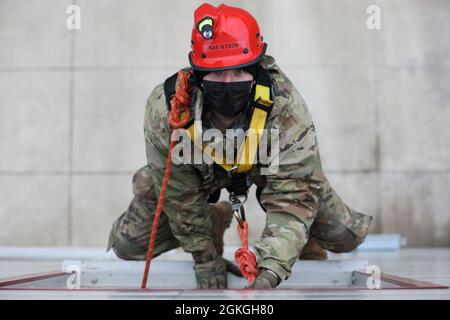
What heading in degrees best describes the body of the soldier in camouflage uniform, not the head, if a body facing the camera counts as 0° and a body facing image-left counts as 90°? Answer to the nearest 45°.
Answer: approximately 0°
